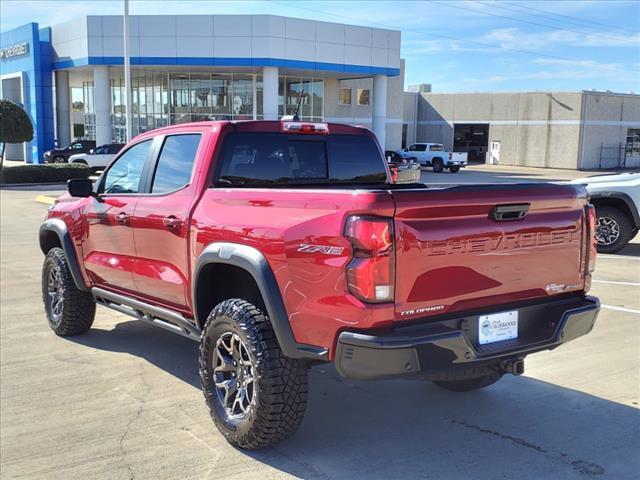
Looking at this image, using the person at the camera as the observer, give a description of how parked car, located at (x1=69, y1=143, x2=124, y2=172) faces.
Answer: facing to the left of the viewer

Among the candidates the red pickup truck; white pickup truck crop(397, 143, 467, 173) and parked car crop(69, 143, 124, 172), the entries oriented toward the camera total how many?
0

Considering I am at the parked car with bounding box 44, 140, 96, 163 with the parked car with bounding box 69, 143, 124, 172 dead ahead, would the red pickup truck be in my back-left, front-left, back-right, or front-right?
front-right

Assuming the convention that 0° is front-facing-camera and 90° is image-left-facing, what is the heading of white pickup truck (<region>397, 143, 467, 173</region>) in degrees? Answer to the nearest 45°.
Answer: approximately 135°

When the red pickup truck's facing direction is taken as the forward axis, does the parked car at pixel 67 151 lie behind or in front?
in front

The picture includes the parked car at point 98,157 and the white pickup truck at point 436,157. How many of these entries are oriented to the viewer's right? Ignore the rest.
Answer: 0

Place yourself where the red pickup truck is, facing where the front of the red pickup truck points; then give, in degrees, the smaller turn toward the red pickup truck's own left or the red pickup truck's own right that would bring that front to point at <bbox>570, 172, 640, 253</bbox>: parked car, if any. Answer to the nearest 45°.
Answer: approximately 90° to the red pickup truck's own right

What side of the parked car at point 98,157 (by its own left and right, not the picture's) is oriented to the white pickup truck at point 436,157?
back

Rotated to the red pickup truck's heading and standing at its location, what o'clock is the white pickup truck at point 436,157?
The white pickup truck is roughly at 2 o'clock from the red pickup truck.

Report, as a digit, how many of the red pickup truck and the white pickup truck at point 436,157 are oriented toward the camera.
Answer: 0

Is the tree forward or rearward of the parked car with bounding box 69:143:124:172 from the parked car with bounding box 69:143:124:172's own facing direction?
forward

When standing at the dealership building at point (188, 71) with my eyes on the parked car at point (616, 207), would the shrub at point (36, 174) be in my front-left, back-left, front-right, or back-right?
front-right
